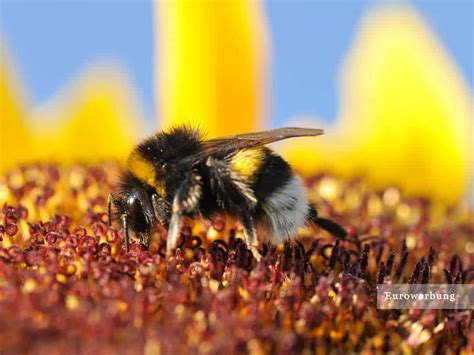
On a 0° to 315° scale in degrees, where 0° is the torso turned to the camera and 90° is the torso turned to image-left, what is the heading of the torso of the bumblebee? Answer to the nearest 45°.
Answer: approximately 90°
